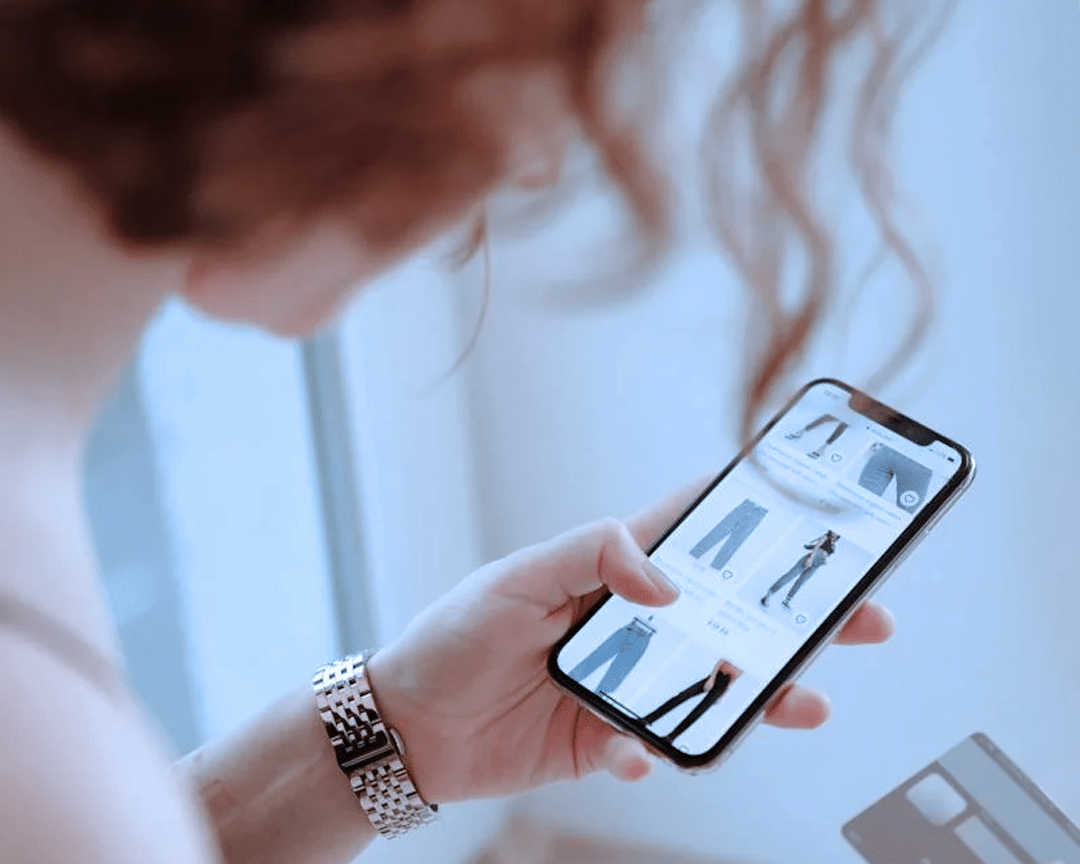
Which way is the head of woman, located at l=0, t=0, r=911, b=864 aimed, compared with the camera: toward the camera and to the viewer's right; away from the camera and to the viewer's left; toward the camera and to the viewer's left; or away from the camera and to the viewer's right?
away from the camera and to the viewer's right

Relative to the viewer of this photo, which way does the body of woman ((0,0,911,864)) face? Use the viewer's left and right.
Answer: facing away from the viewer and to the right of the viewer
